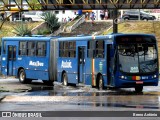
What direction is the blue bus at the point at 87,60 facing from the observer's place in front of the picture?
facing the viewer and to the right of the viewer
